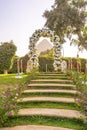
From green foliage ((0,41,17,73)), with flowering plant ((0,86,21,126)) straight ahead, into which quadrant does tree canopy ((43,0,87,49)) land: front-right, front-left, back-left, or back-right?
back-left

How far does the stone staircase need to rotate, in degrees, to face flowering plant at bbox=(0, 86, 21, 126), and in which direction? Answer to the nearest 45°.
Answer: approximately 45° to its right

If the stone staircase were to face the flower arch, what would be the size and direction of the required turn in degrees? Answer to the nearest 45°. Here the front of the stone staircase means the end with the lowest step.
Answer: approximately 180°

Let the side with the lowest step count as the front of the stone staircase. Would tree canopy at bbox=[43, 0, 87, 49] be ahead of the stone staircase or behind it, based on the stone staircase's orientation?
behind

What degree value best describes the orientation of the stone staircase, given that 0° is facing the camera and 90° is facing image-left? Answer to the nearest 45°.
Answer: approximately 0°

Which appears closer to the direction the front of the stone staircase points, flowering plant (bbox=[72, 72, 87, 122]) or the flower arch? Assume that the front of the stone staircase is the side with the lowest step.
the flowering plant

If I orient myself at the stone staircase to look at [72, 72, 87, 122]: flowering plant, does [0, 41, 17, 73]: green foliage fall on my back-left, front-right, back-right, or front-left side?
back-left

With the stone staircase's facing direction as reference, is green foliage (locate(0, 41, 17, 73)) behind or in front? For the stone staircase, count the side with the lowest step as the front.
behind
